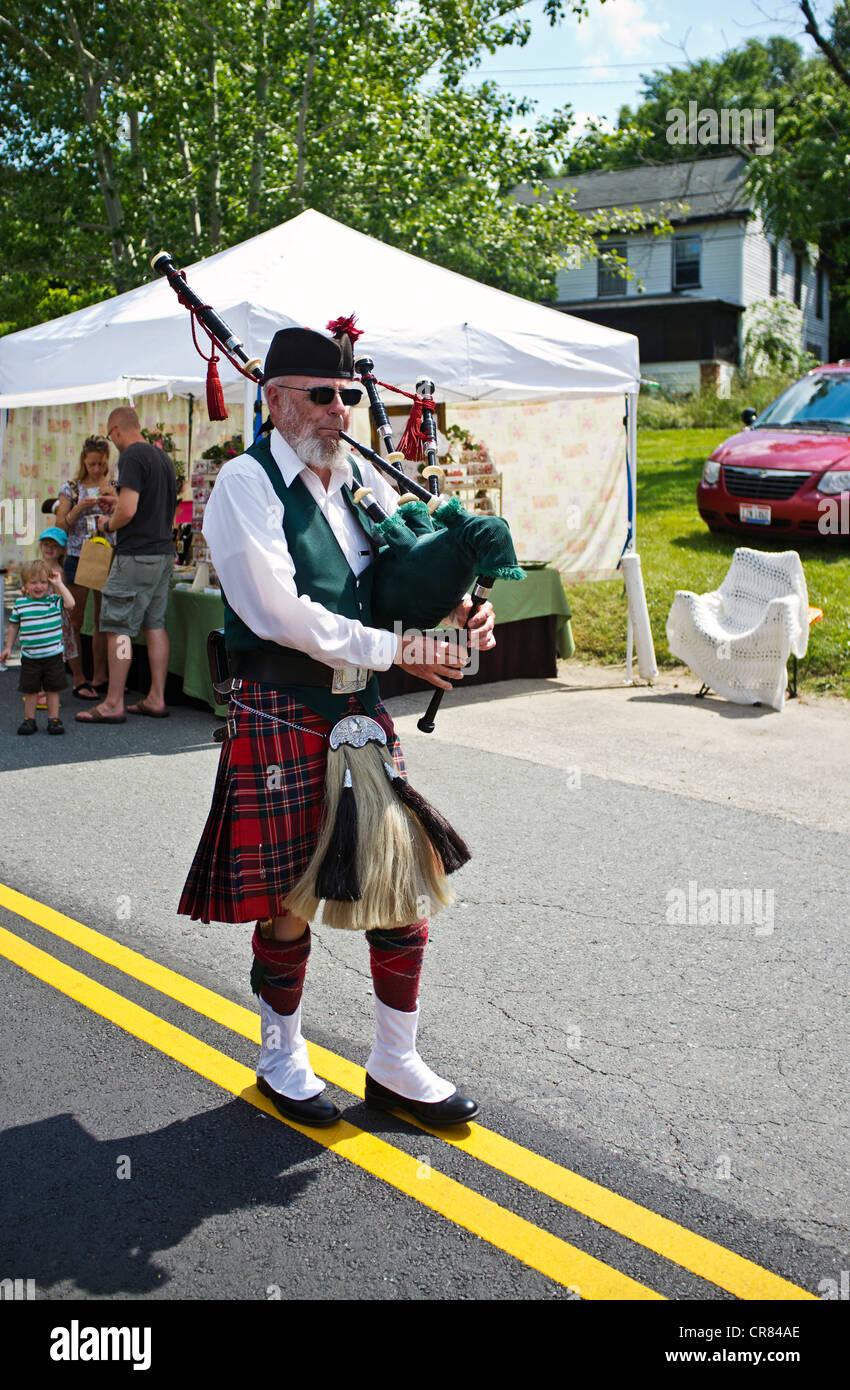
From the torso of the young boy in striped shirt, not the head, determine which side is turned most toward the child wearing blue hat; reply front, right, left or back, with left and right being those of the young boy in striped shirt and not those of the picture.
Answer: back

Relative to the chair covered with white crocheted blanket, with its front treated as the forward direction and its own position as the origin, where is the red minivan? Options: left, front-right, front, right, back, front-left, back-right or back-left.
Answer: back-right

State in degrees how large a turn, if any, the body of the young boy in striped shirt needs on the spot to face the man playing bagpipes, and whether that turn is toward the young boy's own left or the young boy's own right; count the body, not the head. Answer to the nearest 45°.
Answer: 0° — they already face them

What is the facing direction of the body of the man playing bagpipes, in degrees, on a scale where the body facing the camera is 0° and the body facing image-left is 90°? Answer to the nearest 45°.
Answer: approximately 315°

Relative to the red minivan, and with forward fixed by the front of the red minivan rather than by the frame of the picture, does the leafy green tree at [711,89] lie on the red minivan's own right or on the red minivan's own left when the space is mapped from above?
on the red minivan's own right

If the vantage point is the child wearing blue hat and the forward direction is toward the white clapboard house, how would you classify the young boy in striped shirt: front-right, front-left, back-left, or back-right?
back-right
